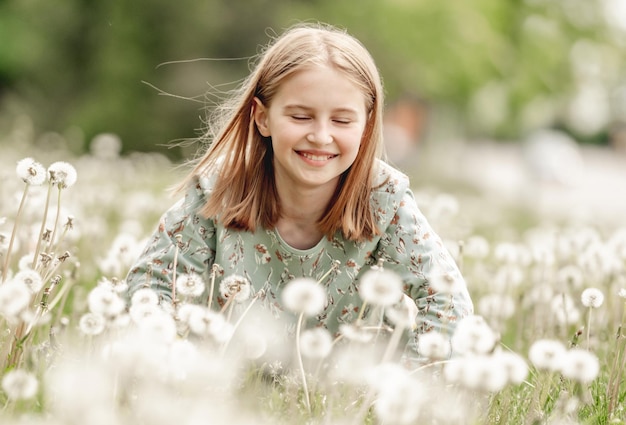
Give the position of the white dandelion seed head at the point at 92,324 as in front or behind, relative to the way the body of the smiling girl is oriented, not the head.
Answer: in front

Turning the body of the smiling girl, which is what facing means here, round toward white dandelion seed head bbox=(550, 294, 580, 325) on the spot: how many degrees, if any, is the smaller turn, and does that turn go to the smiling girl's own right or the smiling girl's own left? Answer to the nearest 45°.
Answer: approximately 90° to the smiling girl's own left

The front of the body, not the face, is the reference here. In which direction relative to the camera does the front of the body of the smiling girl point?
toward the camera

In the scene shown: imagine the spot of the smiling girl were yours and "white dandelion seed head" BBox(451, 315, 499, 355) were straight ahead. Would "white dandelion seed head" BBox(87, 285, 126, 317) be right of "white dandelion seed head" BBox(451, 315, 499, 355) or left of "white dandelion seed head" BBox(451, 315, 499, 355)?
right

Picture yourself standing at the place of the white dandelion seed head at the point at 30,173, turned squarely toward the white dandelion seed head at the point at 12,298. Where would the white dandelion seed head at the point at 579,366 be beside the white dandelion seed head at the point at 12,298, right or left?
left

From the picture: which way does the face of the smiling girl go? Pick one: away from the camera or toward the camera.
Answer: toward the camera

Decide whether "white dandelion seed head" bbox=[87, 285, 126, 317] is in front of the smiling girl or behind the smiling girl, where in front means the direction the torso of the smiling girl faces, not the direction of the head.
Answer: in front

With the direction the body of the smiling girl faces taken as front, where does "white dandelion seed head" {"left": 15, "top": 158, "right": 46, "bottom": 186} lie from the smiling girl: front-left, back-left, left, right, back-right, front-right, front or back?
front-right
